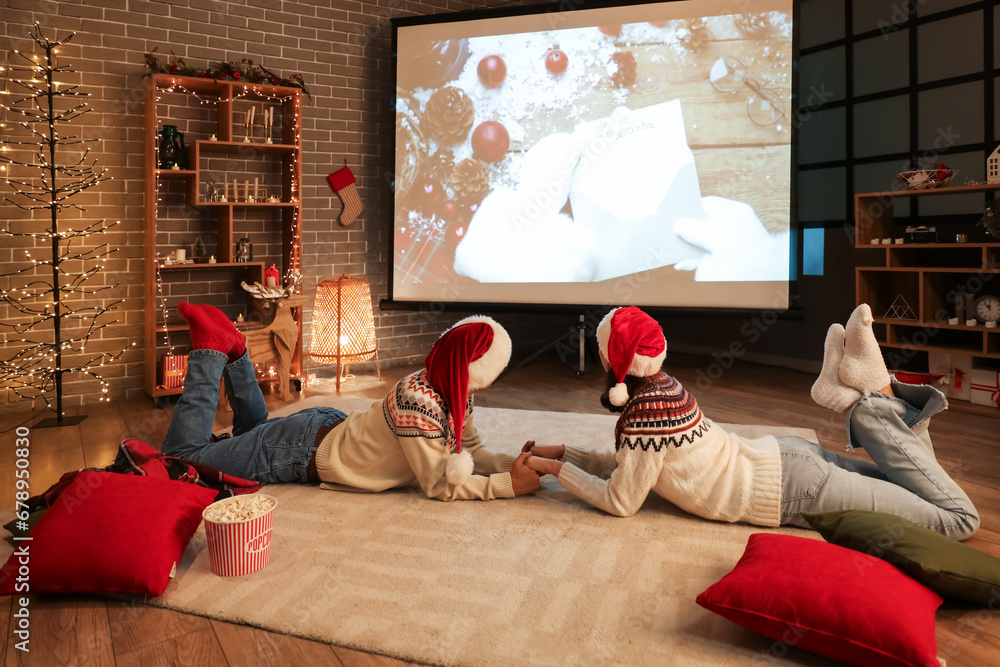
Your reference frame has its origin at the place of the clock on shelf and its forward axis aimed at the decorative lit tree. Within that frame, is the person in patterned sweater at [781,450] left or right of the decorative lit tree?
left

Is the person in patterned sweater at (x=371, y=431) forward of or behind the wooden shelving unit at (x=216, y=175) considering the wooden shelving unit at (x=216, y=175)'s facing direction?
forward

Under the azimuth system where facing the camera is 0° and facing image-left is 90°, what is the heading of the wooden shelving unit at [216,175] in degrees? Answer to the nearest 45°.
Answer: approximately 315°

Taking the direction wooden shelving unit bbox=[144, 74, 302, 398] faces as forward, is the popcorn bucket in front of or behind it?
in front

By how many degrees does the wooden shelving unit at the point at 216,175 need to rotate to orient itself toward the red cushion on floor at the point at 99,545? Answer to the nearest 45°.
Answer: approximately 45° to its right

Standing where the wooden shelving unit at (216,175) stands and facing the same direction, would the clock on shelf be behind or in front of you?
in front

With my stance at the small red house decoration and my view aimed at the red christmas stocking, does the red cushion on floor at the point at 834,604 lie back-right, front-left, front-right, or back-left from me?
back-right

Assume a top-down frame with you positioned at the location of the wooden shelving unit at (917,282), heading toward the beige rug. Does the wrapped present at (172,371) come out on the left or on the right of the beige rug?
right

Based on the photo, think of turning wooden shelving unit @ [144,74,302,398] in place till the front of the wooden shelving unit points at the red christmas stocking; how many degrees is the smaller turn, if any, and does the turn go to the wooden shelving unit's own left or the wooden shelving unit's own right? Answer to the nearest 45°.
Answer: approximately 90° to the wooden shelving unit's own left
